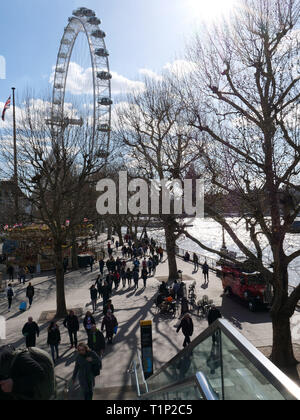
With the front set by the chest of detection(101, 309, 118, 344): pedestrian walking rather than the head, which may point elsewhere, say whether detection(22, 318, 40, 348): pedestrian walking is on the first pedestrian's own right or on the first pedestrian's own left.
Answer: on the first pedestrian's own right

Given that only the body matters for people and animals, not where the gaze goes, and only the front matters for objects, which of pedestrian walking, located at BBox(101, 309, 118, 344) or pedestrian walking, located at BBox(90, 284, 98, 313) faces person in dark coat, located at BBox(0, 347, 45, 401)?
pedestrian walking, located at BBox(101, 309, 118, 344)

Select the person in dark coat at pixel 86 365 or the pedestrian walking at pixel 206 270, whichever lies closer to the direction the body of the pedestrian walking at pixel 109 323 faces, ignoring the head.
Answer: the person in dark coat

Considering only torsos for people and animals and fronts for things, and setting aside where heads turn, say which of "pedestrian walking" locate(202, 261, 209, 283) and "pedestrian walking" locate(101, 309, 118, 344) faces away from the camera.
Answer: "pedestrian walking" locate(202, 261, 209, 283)

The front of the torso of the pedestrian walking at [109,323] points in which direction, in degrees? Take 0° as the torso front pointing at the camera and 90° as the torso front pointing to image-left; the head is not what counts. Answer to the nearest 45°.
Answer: approximately 0°
